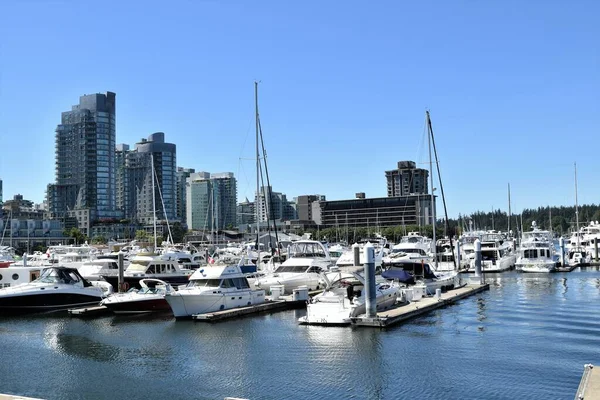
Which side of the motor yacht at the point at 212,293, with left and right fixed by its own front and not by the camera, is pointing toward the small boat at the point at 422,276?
back

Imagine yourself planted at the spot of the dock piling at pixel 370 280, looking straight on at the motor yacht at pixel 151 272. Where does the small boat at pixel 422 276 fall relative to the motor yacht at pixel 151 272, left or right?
right

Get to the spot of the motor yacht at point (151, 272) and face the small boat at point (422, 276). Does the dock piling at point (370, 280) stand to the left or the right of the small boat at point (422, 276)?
right

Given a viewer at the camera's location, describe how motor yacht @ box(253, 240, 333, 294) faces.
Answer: facing the viewer and to the left of the viewer

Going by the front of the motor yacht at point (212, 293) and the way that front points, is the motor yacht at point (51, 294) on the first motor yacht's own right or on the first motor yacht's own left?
on the first motor yacht's own right

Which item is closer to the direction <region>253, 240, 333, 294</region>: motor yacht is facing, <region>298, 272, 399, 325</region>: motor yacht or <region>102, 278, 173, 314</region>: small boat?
the small boat

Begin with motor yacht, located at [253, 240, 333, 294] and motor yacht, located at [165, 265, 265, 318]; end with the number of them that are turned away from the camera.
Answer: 0

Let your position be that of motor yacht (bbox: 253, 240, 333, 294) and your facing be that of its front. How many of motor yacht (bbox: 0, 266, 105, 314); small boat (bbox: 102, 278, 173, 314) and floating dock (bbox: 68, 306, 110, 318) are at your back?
0

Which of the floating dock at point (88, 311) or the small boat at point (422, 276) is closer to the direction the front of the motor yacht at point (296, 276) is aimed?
the floating dock

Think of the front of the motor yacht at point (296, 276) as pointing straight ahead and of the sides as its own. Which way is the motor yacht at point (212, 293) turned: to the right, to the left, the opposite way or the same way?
the same way

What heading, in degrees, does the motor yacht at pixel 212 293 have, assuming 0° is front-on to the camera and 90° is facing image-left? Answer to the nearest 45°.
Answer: approximately 45°
